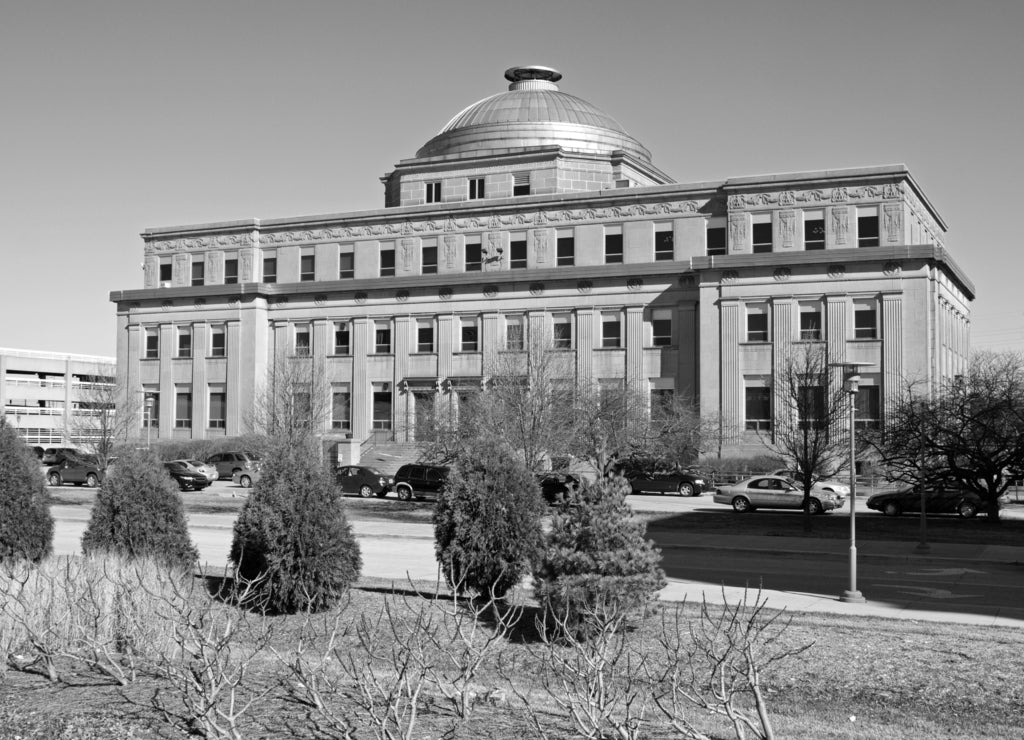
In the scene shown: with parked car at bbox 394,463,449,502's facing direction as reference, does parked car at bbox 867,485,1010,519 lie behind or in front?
in front

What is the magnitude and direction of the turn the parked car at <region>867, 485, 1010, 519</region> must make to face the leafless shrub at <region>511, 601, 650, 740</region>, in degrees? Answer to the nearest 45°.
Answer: approximately 90° to its left

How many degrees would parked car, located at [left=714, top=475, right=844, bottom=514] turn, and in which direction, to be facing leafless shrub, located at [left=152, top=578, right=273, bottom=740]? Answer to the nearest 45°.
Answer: approximately 90° to its right

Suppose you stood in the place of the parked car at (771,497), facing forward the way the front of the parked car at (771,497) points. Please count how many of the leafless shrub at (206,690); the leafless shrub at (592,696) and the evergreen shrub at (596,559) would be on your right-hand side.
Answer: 3

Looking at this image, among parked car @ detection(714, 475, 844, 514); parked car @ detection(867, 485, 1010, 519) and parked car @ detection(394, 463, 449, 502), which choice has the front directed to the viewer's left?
parked car @ detection(867, 485, 1010, 519)

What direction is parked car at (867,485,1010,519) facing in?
to the viewer's left

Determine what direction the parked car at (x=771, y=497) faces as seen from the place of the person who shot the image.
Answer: facing to the right of the viewer

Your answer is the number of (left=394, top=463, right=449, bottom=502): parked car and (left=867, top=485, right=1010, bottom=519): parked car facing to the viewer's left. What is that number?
1

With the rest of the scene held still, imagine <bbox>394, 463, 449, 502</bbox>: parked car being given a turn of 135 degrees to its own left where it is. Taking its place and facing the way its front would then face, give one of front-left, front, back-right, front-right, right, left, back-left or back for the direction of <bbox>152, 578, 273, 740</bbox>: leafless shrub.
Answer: back-left

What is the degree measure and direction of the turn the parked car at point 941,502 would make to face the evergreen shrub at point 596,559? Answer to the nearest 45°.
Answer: approximately 90° to its left

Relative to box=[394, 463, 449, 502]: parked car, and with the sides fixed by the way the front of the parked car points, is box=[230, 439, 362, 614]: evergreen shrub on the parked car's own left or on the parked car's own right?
on the parked car's own right

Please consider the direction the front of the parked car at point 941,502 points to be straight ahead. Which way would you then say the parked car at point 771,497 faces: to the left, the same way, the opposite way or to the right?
the opposite way
